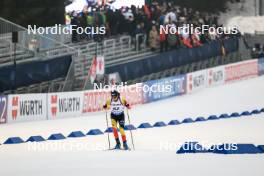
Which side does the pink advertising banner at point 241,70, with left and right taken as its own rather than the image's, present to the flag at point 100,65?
right

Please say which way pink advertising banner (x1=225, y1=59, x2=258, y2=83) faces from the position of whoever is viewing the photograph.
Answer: facing the viewer and to the right of the viewer

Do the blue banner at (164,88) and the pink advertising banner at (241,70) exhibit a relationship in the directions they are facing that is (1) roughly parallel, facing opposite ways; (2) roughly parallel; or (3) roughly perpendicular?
roughly parallel

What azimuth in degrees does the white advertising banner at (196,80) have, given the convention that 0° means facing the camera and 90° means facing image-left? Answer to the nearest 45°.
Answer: approximately 315°

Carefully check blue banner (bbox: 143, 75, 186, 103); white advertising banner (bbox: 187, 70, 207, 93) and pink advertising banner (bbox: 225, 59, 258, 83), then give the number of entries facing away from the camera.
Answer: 0

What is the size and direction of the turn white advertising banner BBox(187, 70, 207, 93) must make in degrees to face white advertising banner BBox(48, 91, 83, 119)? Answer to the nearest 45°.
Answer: approximately 90° to its right

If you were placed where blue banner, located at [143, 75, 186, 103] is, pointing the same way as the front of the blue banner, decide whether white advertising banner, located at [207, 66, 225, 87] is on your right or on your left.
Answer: on your left

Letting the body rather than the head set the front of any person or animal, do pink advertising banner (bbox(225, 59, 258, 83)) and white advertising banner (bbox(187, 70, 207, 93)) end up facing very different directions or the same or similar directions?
same or similar directions

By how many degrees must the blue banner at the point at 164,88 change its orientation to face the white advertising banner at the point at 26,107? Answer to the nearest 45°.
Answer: approximately 90° to its right

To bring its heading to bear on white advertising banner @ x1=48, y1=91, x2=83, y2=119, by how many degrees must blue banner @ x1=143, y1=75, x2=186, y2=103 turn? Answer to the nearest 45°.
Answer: approximately 90° to its right
